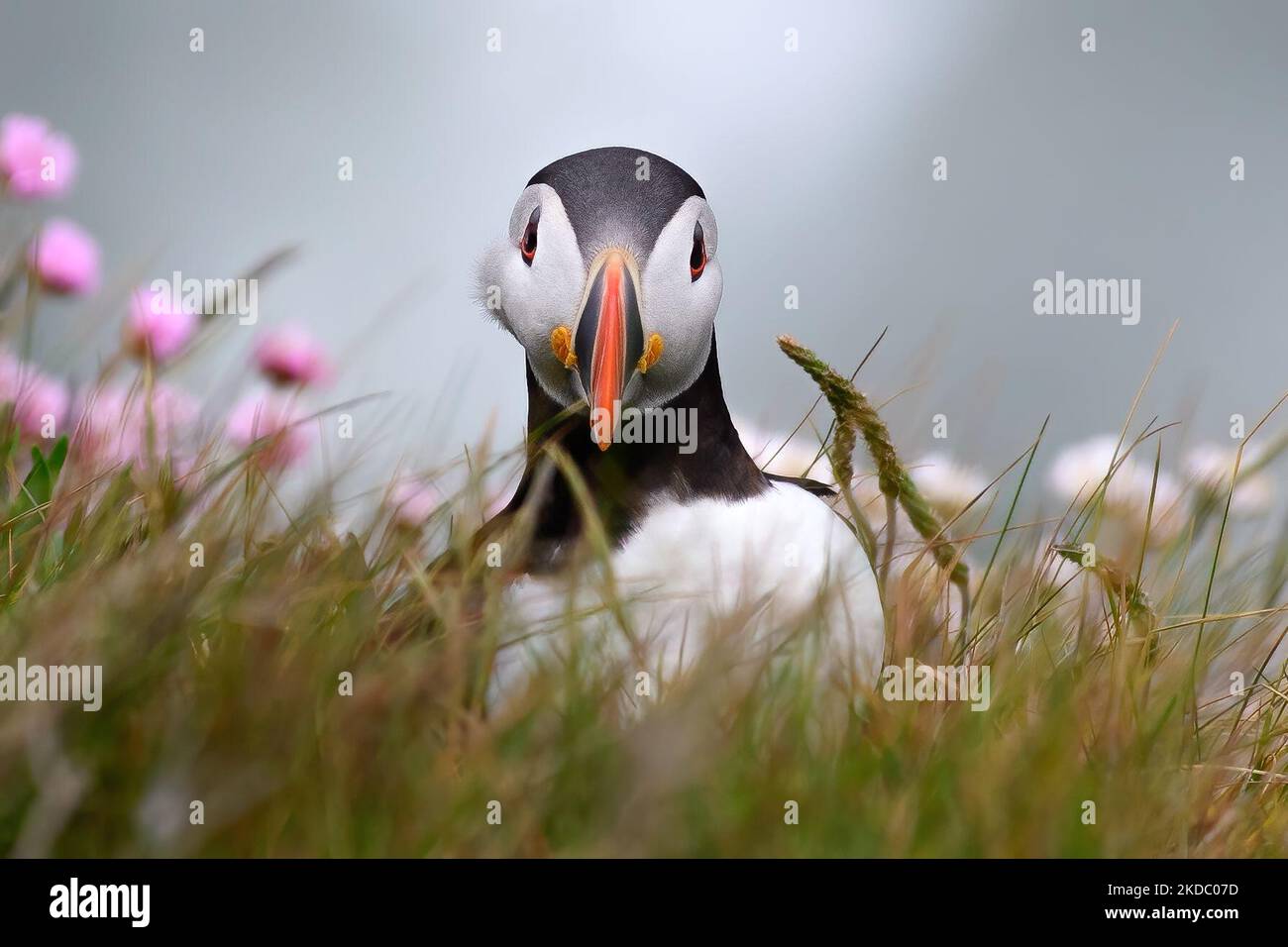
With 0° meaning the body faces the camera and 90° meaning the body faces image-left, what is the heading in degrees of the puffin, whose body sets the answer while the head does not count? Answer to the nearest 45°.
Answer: approximately 0°

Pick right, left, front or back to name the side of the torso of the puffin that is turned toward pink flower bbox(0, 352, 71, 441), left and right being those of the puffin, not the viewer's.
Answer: right
